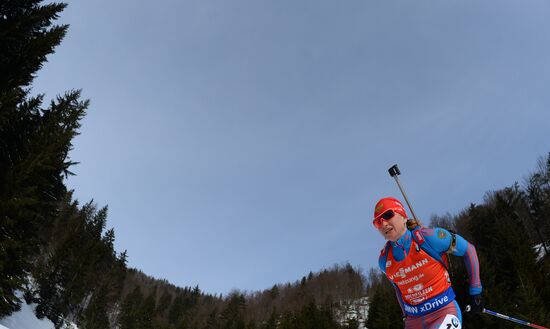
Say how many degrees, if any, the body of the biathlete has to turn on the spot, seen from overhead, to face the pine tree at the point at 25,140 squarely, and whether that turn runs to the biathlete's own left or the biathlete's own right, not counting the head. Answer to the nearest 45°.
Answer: approximately 45° to the biathlete's own right

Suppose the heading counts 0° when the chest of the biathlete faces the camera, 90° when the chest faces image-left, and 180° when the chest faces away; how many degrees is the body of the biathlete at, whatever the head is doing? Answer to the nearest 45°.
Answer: approximately 45°
